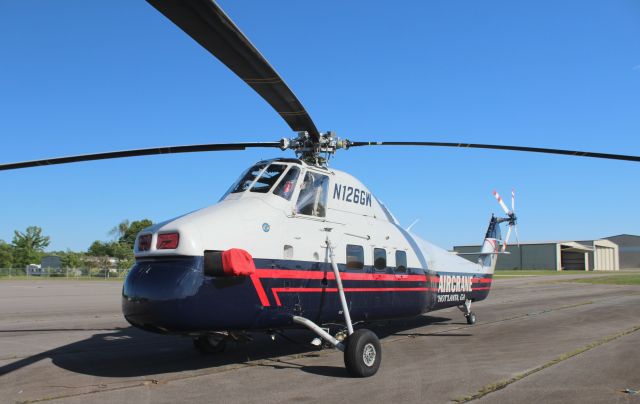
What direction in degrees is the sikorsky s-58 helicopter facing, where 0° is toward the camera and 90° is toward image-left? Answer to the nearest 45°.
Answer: approximately 45°
